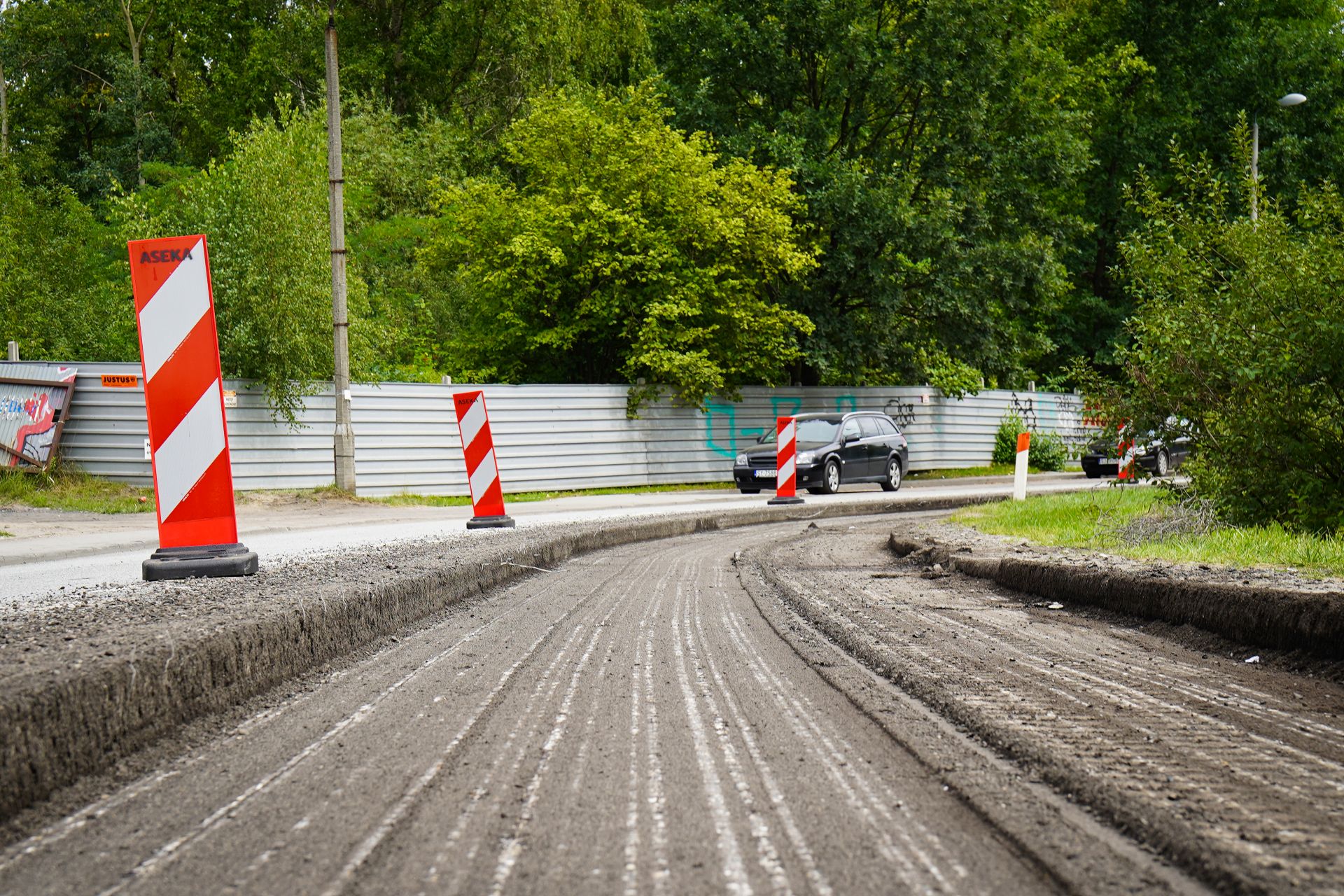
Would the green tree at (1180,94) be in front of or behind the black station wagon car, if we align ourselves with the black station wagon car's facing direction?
behind

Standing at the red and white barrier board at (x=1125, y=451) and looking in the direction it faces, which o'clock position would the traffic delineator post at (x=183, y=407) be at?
The traffic delineator post is roughly at 1 o'clock from the red and white barrier board.

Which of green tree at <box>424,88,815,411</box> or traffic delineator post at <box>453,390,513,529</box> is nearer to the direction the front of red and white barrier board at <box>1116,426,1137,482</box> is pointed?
the traffic delineator post

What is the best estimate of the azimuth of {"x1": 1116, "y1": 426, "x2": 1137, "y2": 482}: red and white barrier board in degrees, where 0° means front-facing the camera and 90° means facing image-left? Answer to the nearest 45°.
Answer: approximately 0°

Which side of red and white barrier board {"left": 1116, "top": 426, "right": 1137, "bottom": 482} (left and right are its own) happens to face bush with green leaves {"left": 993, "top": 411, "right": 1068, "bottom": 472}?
back

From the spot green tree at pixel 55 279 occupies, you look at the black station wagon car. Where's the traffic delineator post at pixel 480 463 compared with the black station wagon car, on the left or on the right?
right

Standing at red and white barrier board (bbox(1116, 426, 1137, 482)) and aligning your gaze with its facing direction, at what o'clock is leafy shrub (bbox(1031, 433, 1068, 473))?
The leafy shrub is roughly at 6 o'clock from the red and white barrier board.

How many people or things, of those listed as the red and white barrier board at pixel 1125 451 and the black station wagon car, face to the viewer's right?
0

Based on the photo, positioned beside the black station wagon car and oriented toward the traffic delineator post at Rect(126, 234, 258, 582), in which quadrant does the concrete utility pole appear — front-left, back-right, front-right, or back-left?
front-right

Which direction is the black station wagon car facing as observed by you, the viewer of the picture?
facing the viewer and to the left of the viewer
